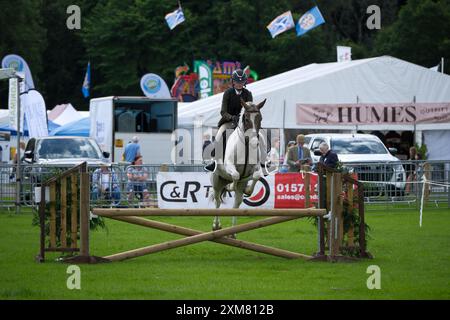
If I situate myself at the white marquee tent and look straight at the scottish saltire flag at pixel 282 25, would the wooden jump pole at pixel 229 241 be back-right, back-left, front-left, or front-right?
back-left

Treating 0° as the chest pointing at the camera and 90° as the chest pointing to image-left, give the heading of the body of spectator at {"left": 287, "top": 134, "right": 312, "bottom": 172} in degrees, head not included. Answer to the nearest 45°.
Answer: approximately 0°

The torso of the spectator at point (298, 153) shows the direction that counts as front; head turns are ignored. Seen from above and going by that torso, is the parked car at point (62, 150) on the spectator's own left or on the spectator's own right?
on the spectator's own right

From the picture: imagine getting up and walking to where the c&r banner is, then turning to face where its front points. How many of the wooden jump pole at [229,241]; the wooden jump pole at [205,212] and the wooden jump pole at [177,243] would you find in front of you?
3

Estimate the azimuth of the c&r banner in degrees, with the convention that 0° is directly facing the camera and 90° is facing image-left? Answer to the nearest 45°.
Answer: approximately 0°

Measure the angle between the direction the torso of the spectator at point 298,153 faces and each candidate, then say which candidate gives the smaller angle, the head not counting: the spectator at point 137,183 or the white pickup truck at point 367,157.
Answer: the spectator

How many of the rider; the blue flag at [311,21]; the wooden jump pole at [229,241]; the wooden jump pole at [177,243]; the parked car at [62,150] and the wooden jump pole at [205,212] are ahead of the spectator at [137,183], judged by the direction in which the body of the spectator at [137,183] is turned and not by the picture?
4

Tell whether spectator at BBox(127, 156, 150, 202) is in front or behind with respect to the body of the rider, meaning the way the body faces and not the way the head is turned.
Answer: behind
